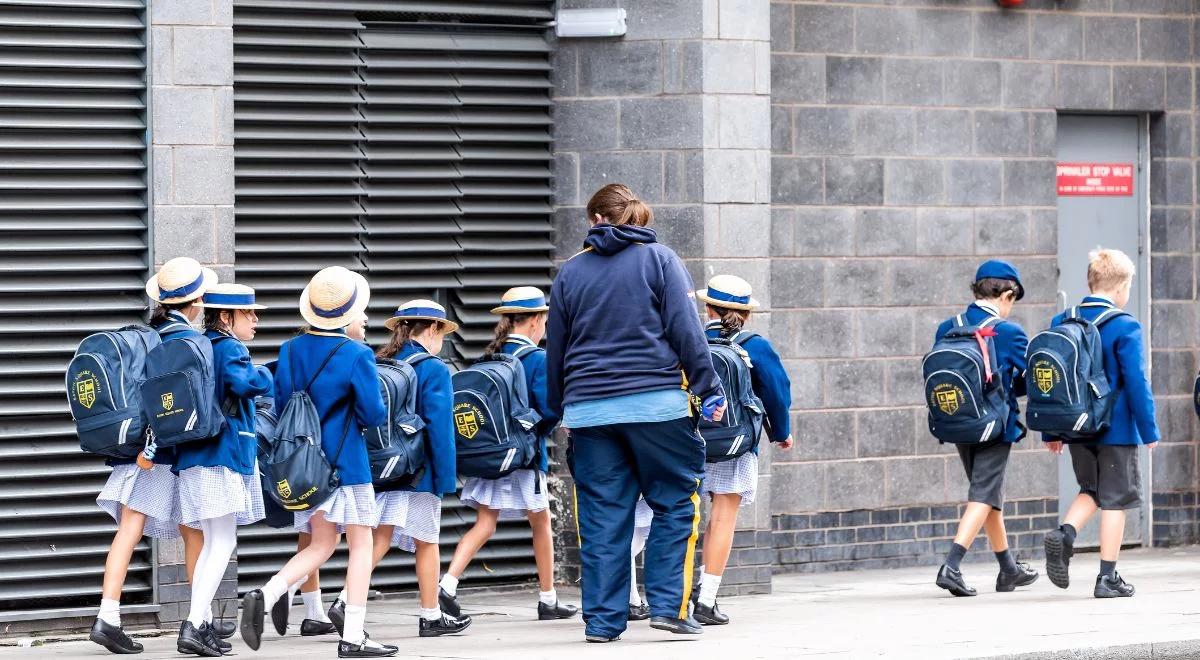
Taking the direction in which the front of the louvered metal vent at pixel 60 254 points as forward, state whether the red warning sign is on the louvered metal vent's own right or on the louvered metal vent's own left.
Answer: on the louvered metal vent's own left

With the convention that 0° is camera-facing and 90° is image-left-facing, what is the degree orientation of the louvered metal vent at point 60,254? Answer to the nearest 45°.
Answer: approximately 0°

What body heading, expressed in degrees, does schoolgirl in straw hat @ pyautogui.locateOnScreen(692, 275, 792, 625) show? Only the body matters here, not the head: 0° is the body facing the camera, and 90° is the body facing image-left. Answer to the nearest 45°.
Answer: approximately 225°

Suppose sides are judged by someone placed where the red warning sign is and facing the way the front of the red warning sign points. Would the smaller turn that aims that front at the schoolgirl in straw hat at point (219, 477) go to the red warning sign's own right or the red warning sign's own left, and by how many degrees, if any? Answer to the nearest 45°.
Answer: approximately 45° to the red warning sign's own right

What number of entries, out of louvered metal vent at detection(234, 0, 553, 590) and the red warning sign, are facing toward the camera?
2

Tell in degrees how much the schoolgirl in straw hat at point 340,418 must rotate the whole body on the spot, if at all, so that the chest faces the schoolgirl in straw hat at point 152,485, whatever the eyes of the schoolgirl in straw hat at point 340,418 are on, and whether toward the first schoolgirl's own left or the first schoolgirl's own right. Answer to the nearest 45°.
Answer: approximately 90° to the first schoolgirl's own left

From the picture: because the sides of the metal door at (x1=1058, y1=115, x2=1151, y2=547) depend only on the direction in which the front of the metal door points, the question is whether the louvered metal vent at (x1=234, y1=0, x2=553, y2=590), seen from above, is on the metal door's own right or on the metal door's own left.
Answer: on the metal door's own right
